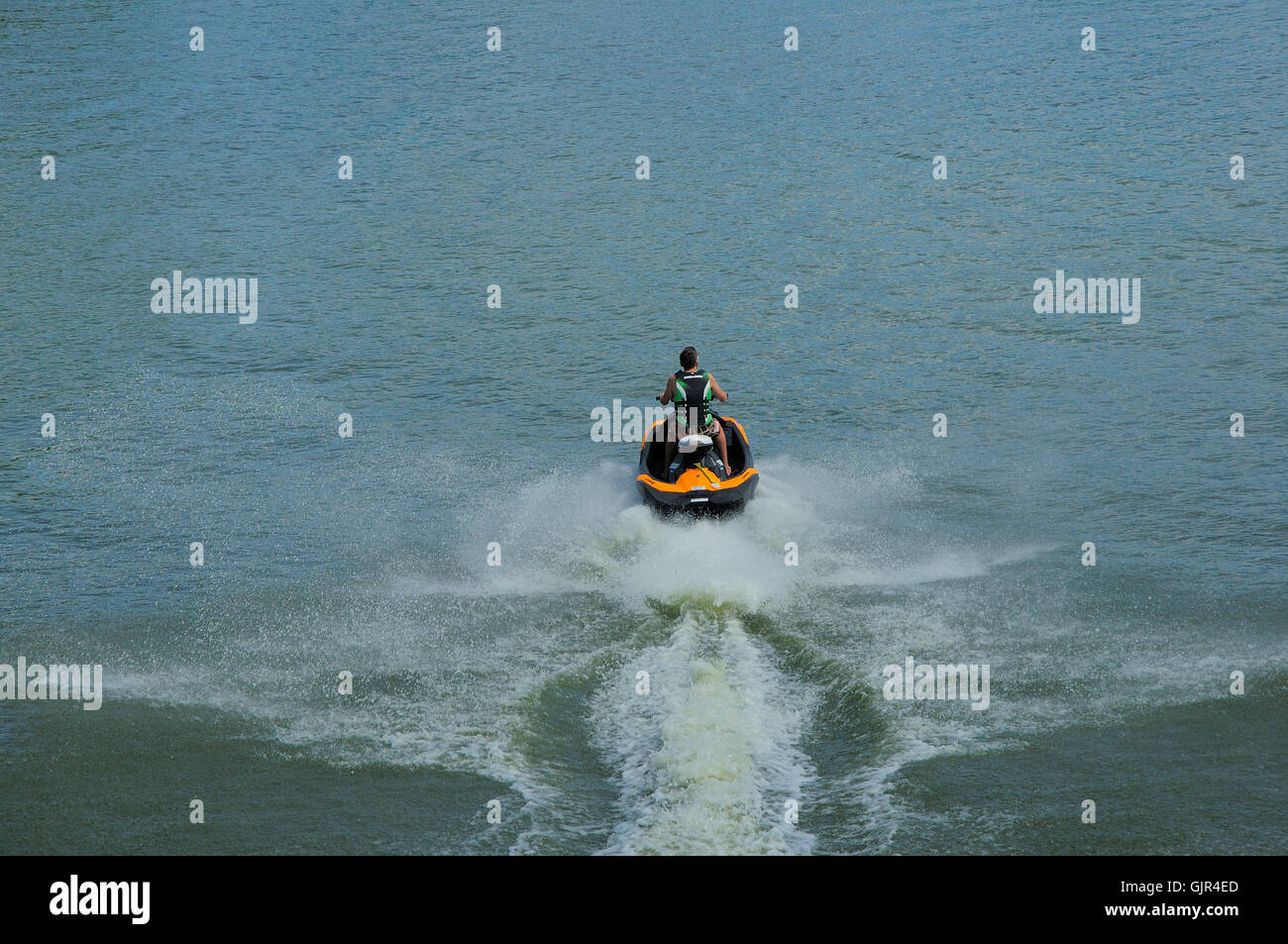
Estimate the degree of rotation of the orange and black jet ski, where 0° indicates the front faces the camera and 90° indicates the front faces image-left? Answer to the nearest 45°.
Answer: approximately 180°
